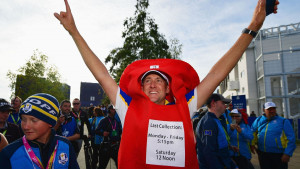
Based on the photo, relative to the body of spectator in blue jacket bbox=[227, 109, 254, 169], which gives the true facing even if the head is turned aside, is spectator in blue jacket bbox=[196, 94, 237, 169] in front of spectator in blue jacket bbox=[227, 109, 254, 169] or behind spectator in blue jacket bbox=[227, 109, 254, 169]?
in front

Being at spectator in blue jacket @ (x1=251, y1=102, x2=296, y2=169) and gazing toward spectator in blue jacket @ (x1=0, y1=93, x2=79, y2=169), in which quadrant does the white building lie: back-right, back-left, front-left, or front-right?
back-right

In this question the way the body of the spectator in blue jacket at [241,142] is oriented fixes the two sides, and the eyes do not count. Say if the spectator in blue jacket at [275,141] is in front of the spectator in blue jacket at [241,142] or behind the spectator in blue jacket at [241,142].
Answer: behind

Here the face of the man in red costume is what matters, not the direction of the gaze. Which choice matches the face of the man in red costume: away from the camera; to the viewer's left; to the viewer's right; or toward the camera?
toward the camera

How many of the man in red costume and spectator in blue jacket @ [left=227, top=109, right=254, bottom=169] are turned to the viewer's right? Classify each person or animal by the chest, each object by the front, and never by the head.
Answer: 0

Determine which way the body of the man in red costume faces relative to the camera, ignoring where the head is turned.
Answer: toward the camera

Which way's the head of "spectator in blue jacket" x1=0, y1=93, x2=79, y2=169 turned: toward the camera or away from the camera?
toward the camera

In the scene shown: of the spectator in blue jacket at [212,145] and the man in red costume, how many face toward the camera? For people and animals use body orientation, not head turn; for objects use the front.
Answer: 1

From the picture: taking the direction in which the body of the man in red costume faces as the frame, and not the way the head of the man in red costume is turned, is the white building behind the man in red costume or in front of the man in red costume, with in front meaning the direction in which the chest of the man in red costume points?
behind

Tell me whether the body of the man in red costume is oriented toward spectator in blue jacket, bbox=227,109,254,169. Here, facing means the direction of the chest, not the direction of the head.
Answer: no
